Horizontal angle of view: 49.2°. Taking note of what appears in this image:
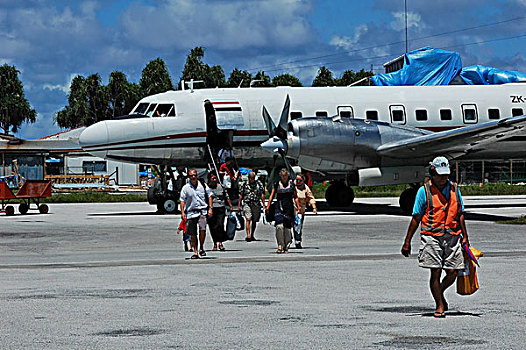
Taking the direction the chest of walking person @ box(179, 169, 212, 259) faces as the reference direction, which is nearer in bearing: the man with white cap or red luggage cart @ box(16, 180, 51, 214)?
the man with white cap

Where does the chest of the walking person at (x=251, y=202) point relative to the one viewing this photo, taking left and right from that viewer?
facing the viewer

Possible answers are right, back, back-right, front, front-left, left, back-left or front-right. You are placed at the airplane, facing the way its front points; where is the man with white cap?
left

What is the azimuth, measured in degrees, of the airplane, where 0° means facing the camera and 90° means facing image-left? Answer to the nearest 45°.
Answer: approximately 90°

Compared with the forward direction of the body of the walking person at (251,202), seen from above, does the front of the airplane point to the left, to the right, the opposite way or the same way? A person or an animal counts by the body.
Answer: to the right

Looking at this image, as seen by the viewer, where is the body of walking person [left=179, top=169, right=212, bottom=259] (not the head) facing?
toward the camera

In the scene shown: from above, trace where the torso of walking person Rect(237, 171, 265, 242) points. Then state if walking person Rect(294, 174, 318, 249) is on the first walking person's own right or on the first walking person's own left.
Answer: on the first walking person's own left

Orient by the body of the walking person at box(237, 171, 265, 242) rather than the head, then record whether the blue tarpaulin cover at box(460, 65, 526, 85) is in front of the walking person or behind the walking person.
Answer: behind

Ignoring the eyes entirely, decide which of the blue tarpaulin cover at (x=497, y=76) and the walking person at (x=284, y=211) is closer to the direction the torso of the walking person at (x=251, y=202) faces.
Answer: the walking person
